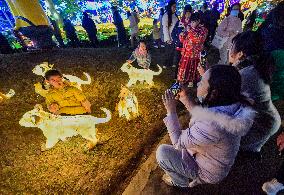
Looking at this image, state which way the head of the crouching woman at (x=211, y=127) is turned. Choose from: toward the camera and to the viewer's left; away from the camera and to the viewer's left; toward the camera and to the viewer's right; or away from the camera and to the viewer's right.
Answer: away from the camera and to the viewer's left

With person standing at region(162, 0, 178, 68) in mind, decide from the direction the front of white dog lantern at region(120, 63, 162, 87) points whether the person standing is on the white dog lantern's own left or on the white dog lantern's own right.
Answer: on the white dog lantern's own right

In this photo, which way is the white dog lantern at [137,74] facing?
to the viewer's left

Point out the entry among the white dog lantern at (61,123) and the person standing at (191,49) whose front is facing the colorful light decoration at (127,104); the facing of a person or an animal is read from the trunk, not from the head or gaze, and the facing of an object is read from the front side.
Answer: the person standing

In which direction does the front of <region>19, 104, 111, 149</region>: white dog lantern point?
to the viewer's left

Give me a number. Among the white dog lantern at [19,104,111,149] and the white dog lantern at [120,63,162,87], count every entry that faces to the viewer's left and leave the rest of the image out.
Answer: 2

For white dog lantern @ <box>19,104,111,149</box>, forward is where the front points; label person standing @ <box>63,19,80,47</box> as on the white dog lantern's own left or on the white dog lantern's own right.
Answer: on the white dog lantern's own right

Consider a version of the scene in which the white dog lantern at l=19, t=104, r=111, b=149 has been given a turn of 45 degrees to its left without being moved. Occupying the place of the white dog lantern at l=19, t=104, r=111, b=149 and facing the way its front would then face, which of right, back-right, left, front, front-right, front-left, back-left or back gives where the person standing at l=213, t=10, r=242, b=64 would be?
back-left
